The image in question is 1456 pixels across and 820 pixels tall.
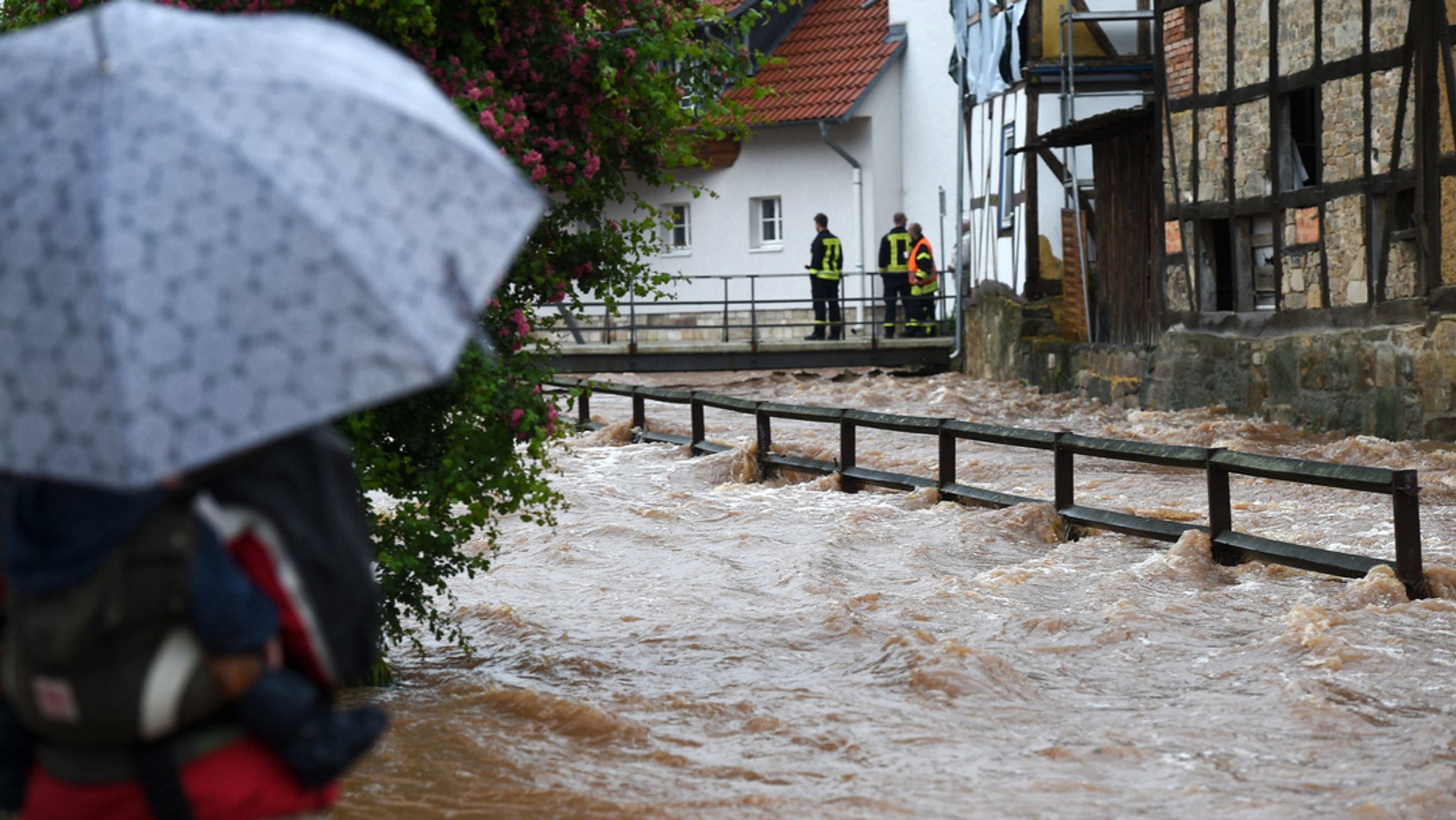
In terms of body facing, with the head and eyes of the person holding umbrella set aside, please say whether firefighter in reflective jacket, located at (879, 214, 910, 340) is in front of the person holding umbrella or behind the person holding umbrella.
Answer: in front

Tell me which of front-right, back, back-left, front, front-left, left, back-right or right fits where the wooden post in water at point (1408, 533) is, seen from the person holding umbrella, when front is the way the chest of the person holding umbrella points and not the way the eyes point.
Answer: front

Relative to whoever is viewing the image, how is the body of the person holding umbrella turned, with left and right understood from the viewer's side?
facing away from the viewer and to the right of the viewer

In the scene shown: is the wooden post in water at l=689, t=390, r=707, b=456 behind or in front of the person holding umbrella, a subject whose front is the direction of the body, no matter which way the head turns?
in front

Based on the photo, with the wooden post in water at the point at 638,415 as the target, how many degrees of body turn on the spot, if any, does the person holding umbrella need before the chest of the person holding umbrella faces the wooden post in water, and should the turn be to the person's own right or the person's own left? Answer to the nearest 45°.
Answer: approximately 45° to the person's own left

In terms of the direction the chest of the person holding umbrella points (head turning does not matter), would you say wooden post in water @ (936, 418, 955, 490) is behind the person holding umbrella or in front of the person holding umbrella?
in front

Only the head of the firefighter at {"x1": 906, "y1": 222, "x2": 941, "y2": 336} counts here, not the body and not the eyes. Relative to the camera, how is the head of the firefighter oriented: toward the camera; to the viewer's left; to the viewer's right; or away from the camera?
to the viewer's left
